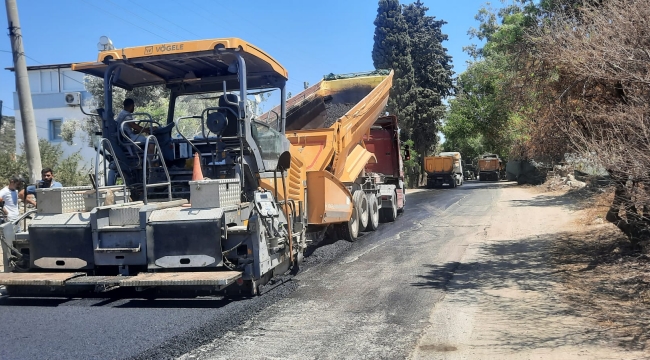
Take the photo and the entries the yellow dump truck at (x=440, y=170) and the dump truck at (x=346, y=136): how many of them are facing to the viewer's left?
0

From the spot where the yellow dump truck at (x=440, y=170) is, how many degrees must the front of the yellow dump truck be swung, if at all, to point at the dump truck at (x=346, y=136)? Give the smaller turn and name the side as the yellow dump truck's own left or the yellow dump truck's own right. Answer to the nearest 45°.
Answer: approximately 135° to the yellow dump truck's own right

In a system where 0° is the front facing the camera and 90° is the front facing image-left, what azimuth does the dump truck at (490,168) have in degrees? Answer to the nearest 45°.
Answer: approximately 180°

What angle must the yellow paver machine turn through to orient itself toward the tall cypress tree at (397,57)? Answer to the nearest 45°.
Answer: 0° — it already faces it

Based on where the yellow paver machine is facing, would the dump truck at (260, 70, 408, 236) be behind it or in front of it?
in front

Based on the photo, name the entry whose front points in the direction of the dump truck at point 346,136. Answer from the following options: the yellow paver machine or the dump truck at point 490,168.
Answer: the yellow paver machine

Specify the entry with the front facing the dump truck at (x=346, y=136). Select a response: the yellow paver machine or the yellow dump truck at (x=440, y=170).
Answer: the yellow paver machine

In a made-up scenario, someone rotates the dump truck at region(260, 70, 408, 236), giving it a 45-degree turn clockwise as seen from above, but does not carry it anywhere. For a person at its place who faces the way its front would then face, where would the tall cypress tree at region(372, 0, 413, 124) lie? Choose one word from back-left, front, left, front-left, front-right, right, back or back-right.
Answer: left

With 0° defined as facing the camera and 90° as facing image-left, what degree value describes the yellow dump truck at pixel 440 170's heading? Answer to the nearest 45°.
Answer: approximately 225°

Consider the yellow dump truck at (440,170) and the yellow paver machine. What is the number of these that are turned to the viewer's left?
0

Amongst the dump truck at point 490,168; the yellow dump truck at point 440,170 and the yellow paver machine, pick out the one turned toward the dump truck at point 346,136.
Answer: the yellow paver machine

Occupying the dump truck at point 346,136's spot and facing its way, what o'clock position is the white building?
The white building is roughly at 9 o'clock from the dump truck.

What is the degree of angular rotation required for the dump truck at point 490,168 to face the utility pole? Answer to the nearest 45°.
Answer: approximately 180°

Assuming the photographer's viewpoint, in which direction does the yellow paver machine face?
facing away from the viewer and to the right of the viewer
